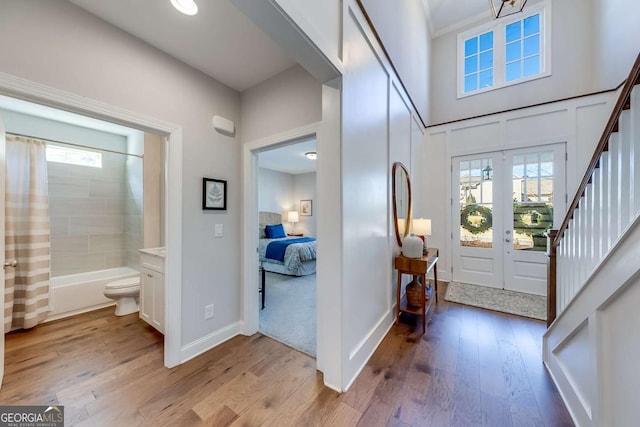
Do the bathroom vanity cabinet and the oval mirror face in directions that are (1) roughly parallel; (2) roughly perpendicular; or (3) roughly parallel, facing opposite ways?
roughly perpendicular

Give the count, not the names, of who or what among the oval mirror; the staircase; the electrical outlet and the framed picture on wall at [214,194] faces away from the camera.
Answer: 1

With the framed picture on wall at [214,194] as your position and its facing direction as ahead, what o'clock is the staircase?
The staircase is roughly at 12 o'clock from the framed picture on wall.

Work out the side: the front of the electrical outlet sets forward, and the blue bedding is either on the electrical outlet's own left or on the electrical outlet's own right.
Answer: on the electrical outlet's own left

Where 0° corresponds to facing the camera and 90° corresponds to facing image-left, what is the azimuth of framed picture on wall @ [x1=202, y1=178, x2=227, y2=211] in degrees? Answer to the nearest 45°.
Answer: approximately 315°

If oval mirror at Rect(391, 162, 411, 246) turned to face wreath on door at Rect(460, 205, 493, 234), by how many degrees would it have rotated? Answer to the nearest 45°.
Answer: approximately 45° to its left

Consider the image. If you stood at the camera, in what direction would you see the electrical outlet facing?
facing the viewer and to the right of the viewer

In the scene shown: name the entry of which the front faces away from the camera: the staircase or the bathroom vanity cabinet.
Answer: the staircase

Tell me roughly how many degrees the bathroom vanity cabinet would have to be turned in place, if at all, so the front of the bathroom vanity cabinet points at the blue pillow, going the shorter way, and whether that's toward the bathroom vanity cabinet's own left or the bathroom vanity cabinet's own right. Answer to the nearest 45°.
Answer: approximately 180°

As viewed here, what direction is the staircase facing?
away from the camera
